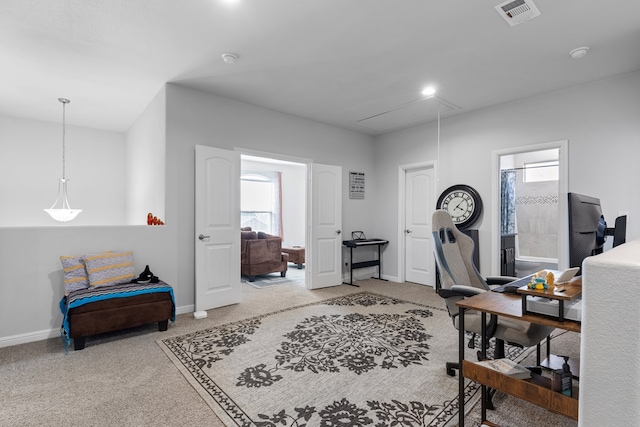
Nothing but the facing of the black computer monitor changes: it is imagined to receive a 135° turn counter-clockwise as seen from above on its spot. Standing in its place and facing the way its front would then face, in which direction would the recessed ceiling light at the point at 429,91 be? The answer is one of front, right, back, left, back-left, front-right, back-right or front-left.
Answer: back

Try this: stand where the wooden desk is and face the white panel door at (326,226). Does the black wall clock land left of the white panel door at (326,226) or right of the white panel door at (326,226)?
right

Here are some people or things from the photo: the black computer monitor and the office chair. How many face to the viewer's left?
1

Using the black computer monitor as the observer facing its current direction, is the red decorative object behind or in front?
in front

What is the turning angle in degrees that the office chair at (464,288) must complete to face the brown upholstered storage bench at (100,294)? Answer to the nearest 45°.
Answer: approximately 135° to its right

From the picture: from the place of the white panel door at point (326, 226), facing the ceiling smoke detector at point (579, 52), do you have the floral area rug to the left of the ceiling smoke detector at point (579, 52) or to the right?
right

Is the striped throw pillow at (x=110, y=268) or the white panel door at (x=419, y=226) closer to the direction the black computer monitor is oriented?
the striped throw pillow

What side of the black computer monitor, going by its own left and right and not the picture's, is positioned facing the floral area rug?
front

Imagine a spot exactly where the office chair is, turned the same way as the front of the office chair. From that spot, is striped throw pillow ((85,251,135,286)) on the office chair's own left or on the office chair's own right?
on the office chair's own right

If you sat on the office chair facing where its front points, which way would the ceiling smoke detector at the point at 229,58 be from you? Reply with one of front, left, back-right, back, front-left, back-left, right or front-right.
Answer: back-right

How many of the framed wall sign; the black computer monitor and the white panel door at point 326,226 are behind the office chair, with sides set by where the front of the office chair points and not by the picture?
2

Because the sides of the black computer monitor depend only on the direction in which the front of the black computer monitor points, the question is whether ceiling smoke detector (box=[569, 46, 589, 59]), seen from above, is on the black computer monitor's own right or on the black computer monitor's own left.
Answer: on the black computer monitor's own right

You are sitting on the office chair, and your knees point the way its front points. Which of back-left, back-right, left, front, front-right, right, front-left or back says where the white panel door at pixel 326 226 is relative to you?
back

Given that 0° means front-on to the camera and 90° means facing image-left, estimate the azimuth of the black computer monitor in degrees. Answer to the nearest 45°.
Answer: approximately 90°

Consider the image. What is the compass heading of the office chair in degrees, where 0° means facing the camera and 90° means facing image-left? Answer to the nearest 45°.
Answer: approximately 315°

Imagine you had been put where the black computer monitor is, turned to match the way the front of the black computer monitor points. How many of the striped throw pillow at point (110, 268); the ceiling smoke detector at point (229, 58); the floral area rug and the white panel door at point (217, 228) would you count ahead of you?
4

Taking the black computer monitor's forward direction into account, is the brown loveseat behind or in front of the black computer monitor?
in front
